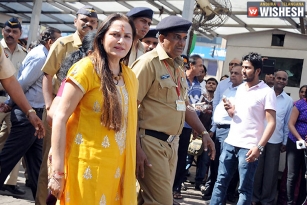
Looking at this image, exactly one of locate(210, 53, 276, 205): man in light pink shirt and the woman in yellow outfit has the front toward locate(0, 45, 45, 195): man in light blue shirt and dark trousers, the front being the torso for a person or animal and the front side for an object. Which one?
the man in light pink shirt

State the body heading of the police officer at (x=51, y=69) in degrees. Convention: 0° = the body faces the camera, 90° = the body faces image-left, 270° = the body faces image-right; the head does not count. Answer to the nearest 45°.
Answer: approximately 315°

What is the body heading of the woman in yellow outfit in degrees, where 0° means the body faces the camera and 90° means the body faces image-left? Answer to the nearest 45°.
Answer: approximately 315°

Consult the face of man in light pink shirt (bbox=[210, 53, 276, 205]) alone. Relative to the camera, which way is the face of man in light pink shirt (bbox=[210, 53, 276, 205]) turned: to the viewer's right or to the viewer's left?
to the viewer's left

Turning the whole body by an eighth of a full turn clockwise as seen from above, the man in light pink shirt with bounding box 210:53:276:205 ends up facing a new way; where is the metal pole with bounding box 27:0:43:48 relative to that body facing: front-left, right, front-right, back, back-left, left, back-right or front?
front-right

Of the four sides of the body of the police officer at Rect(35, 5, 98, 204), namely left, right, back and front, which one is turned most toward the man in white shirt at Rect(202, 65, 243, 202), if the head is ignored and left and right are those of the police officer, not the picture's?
left

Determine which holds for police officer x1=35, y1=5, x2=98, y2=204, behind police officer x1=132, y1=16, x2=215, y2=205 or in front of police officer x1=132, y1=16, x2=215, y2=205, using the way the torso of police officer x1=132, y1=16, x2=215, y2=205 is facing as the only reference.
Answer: behind
